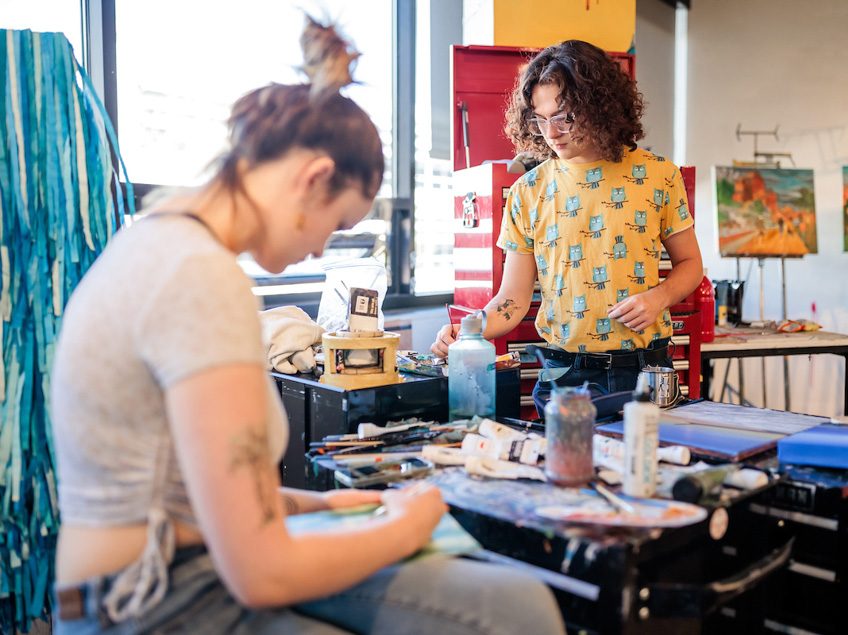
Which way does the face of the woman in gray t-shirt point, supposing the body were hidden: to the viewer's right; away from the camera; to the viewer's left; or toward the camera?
to the viewer's right

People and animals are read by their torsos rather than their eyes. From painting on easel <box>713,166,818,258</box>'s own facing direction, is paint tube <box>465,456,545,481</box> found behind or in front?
in front

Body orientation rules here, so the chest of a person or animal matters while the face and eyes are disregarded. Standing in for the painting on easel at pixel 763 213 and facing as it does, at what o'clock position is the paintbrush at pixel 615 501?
The paintbrush is roughly at 12 o'clock from the painting on easel.

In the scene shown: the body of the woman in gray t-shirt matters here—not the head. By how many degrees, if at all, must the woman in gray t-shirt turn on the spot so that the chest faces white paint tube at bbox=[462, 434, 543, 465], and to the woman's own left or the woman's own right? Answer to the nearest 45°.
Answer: approximately 45° to the woman's own left

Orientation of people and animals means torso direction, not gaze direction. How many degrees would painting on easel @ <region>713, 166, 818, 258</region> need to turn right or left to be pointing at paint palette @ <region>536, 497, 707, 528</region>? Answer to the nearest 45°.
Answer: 0° — it already faces it

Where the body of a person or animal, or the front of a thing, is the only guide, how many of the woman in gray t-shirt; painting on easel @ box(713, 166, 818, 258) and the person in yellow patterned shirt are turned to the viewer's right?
1

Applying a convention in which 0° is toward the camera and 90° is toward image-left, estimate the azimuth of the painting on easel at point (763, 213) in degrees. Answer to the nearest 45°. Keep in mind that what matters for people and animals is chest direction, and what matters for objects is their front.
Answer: approximately 0°

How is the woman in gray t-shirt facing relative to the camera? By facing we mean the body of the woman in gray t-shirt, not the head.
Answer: to the viewer's right

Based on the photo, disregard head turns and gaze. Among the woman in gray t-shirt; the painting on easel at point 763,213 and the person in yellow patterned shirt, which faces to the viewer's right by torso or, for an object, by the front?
the woman in gray t-shirt

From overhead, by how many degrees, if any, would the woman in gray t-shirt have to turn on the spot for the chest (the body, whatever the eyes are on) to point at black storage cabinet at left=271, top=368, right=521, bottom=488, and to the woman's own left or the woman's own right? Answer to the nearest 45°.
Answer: approximately 90° to the woman's own left

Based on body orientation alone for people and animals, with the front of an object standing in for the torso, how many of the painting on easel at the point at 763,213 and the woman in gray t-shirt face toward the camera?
1

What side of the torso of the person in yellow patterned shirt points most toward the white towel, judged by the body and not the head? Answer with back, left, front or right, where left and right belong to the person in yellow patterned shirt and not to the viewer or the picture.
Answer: right
